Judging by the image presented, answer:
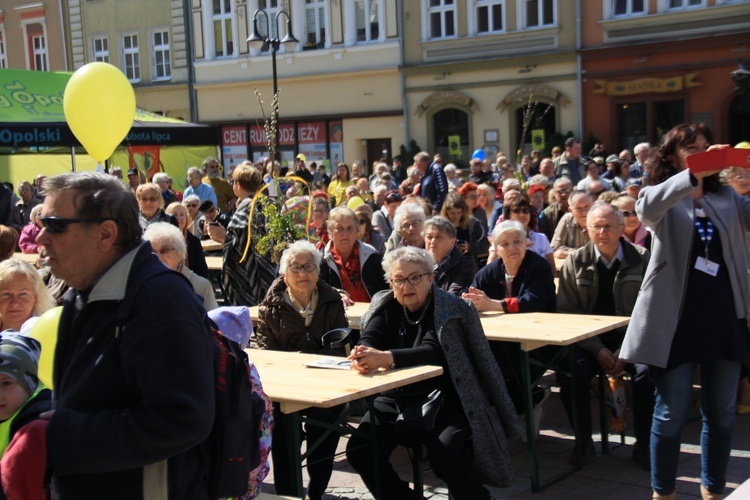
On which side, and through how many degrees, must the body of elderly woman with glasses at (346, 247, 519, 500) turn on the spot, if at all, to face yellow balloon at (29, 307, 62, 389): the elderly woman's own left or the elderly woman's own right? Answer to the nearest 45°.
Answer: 0° — they already face it

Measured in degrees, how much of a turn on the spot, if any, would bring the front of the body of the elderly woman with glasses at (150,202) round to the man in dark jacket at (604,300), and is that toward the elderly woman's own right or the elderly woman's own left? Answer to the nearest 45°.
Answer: approximately 45° to the elderly woman's own left

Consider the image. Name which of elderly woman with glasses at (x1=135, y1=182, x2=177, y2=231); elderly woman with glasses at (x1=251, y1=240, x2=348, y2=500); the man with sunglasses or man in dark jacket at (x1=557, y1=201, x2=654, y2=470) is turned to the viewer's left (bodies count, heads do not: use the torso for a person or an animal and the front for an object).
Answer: the man with sunglasses

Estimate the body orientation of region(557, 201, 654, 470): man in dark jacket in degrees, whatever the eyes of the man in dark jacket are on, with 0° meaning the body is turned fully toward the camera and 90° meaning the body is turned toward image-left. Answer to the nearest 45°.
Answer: approximately 0°
